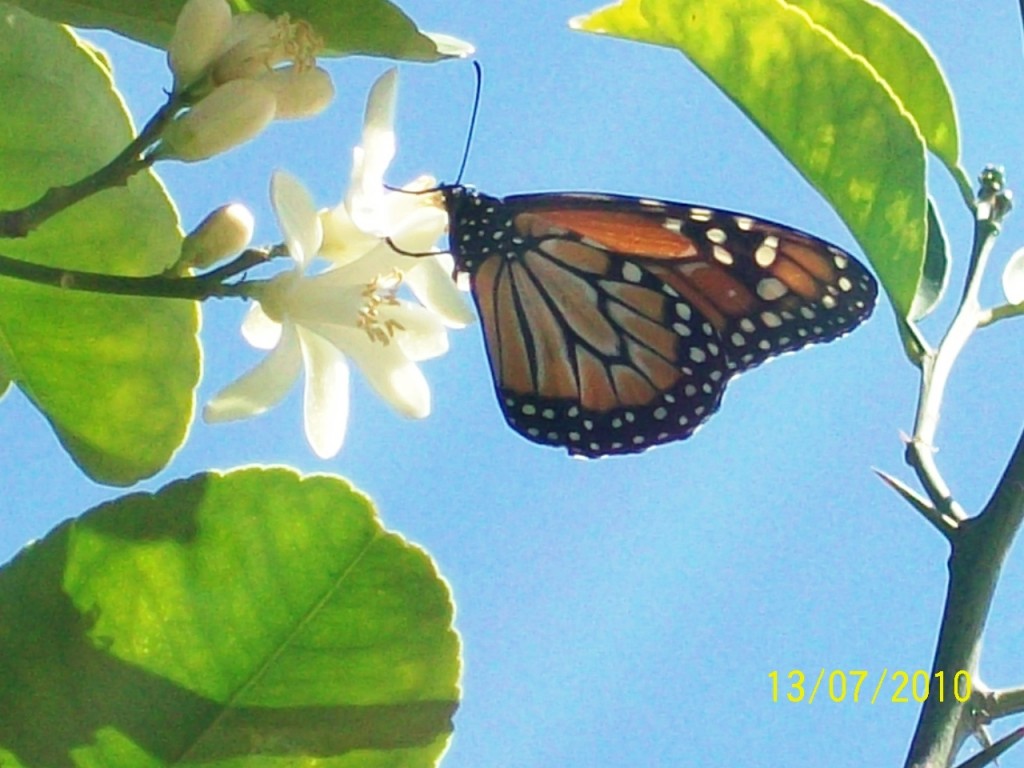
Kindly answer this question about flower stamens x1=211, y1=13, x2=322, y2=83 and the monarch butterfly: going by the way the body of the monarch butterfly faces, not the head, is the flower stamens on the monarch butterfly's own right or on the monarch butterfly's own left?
on the monarch butterfly's own left

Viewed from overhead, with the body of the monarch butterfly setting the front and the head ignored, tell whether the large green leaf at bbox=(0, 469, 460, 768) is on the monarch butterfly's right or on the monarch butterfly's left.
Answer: on the monarch butterfly's left

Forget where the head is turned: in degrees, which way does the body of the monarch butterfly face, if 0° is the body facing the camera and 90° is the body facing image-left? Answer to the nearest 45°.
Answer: approximately 90°

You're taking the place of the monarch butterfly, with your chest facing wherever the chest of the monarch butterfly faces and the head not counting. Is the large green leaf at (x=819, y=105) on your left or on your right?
on your left

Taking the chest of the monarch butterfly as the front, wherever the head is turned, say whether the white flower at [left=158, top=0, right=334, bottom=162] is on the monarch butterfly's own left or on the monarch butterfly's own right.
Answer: on the monarch butterfly's own left
